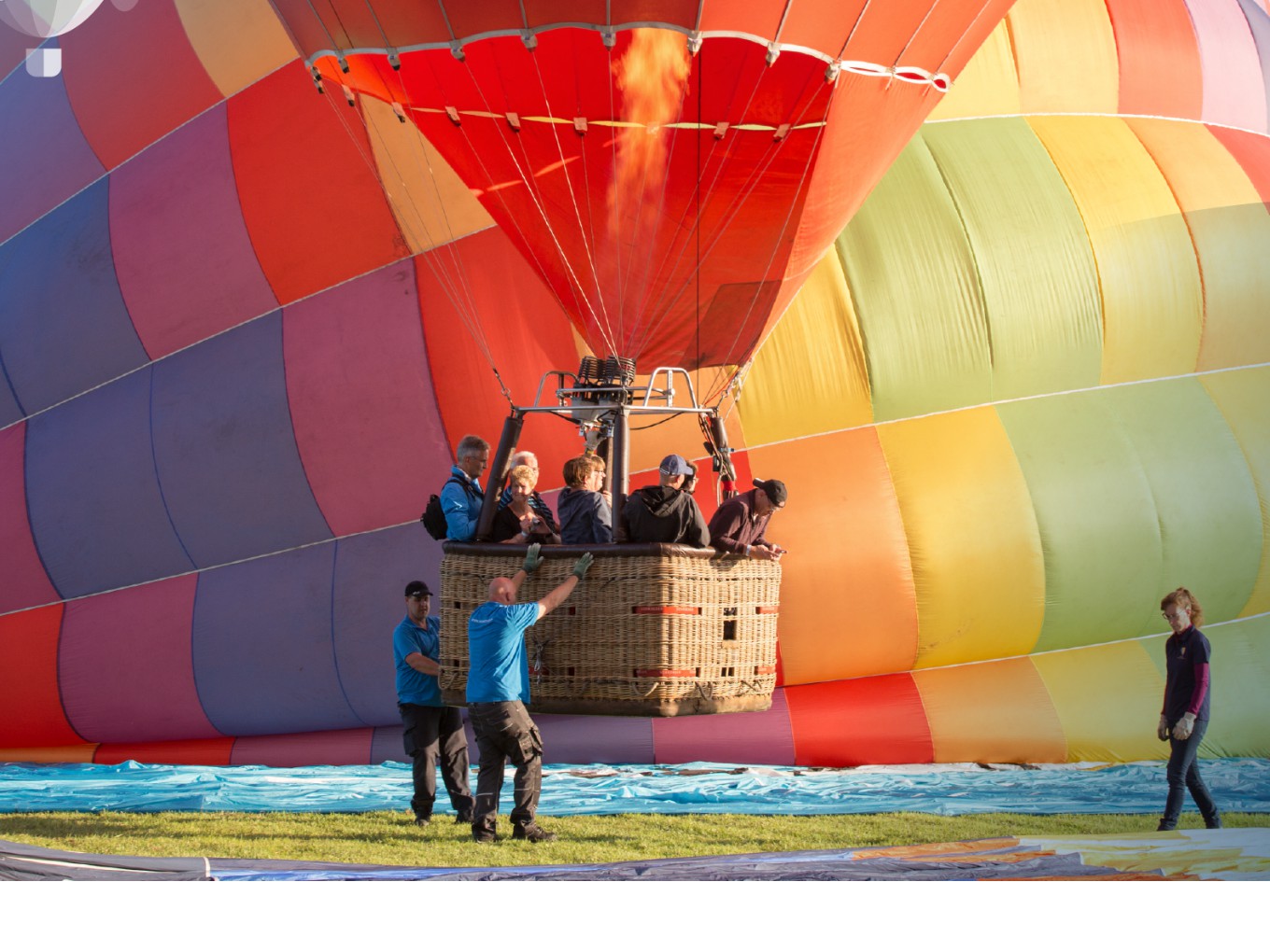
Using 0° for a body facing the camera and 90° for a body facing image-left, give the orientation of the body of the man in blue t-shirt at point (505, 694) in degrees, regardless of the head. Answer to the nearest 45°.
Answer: approximately 225°

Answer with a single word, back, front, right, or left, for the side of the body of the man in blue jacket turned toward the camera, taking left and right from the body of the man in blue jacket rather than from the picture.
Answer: right

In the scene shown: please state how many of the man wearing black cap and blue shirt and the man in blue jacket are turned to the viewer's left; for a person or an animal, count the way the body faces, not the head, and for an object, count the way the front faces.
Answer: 0

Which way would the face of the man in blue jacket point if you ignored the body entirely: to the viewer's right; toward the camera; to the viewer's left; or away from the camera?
to the viewer's right

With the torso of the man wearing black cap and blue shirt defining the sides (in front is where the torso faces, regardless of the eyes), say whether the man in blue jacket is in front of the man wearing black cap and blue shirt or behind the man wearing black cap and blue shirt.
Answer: in front

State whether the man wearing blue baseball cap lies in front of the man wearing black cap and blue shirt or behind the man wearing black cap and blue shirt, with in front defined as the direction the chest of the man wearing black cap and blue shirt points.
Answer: in front
